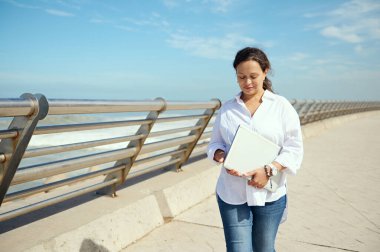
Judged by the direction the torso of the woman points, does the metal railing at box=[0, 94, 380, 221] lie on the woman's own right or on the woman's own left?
on the woman's own right
